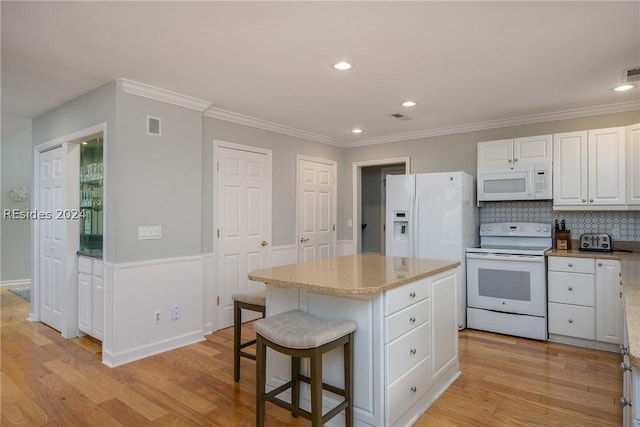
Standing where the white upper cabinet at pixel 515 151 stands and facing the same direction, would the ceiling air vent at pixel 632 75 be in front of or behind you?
in front

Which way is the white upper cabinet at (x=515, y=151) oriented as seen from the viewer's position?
toward the camera

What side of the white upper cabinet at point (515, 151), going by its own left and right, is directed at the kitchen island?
front

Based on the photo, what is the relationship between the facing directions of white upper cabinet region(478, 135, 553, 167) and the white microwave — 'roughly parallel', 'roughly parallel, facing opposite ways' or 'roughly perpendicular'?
roughly parallel

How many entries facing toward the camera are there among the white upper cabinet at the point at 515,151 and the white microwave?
2

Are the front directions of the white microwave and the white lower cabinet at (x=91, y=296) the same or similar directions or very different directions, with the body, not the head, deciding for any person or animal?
same or similar directions

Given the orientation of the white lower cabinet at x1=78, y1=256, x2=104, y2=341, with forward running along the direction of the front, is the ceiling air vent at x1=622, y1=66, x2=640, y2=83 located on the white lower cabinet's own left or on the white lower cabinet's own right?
on the white lower cabinet's own left

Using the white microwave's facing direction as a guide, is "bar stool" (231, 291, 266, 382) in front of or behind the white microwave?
in front

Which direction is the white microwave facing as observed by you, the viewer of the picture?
facing the viewer

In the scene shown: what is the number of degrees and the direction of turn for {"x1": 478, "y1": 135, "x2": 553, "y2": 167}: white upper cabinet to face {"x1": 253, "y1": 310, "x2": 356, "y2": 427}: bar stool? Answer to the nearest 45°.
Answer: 0° — it already faces it

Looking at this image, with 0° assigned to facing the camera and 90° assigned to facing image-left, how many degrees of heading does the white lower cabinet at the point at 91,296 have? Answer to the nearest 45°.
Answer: approximately 45°

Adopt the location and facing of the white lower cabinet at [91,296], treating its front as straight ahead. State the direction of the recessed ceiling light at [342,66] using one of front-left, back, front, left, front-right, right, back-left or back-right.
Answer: left

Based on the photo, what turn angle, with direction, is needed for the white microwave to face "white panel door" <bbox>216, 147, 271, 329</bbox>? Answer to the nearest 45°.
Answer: approximately 45° to its right

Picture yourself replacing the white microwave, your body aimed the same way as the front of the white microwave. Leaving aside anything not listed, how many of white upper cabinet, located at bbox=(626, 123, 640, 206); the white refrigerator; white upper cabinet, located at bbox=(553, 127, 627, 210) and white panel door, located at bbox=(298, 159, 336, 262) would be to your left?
2

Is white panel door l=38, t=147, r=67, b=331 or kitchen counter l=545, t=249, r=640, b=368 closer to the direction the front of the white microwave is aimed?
the kitchen counter
